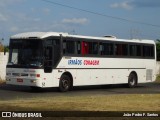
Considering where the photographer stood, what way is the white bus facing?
facing the viewer and to the left of the viewer
